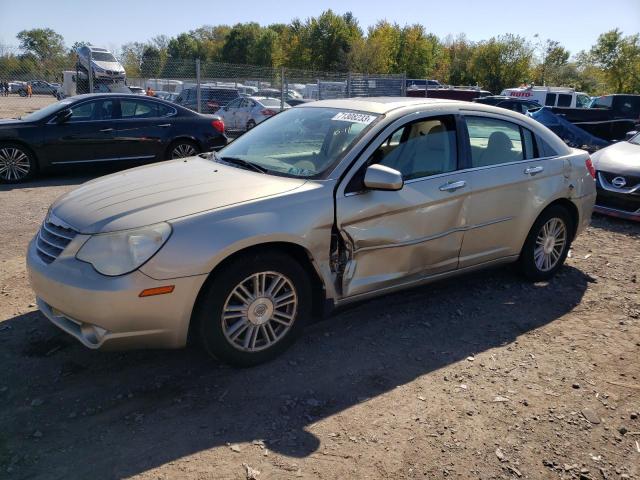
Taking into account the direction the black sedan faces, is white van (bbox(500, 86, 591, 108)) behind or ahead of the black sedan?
behind

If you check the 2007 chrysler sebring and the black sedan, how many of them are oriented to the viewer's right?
0

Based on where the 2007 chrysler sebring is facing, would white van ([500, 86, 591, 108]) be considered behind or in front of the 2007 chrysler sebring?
behind

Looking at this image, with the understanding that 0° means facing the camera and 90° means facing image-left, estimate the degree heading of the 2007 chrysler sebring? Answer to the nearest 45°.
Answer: approximately 45°

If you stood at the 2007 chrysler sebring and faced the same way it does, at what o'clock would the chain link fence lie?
The chain link fence is roughly at 4 o'clock from the 2007 chrysler sebring.

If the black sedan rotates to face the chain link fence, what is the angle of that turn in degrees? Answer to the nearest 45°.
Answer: approximately 90° to its right

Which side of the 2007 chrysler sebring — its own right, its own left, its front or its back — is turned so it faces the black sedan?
right

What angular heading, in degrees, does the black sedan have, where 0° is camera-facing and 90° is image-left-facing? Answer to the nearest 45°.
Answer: approximately 90°
